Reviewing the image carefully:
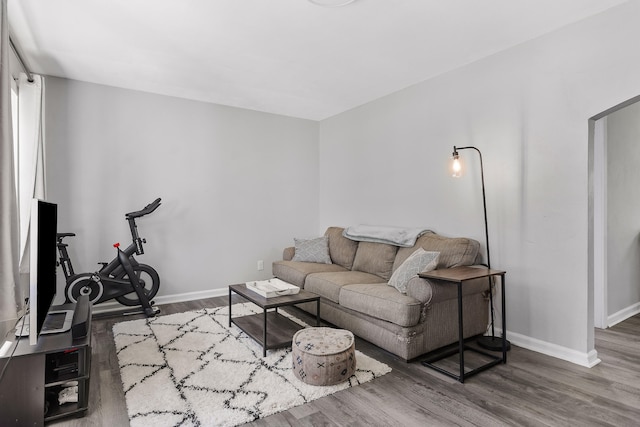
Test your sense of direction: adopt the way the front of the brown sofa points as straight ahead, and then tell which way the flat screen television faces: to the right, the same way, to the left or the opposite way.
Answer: the opposite way

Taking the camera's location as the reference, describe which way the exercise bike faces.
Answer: facing to the right of the viewer

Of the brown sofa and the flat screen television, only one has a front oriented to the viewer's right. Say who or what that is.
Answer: the flat screen television

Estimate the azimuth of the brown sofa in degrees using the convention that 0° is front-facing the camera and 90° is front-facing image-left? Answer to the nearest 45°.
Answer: approximately 45°

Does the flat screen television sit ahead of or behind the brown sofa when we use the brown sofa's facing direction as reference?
ahead

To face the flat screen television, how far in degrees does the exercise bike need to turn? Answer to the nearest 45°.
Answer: approximately 90° to its right

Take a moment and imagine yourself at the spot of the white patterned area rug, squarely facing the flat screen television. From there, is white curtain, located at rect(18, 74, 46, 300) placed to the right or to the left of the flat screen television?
right

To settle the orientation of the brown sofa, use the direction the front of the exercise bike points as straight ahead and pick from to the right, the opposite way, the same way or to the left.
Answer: the opposite way

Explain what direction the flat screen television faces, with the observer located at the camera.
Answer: facing to the right of the viewer
